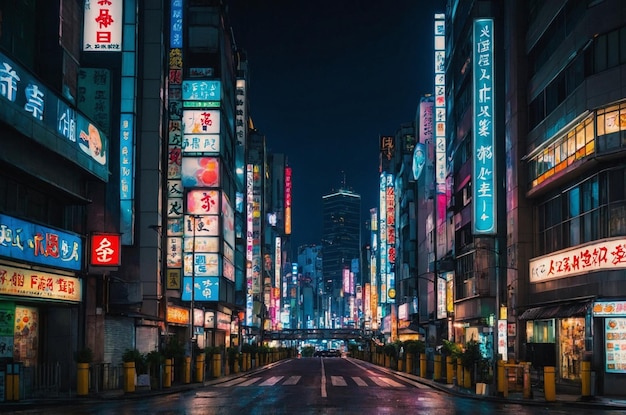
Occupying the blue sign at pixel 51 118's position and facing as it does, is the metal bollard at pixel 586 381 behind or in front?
in front

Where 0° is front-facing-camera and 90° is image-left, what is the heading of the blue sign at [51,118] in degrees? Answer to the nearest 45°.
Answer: approximately 315°

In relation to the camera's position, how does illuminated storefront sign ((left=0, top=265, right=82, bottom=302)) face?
facing the viewer and to the right of the viewer

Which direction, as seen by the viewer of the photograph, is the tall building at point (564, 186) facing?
facing the viewer and to the left of the viewer

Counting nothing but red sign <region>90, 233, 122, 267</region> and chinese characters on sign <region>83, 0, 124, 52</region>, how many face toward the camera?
2

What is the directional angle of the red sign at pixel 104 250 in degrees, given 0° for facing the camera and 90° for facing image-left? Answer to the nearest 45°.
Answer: approximately 0°
